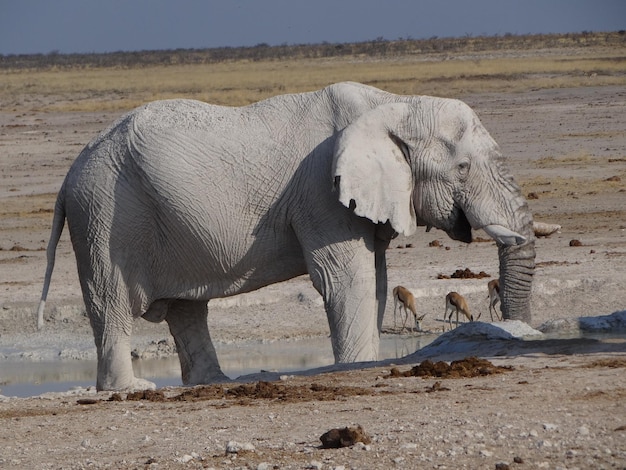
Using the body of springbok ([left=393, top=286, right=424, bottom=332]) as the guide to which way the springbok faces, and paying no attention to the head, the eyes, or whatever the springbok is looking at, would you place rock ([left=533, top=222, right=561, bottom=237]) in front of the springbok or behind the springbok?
in front

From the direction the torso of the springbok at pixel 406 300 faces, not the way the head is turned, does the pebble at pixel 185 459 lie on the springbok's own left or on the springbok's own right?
on the springbok's own right

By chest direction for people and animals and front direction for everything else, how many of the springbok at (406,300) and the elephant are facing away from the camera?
0

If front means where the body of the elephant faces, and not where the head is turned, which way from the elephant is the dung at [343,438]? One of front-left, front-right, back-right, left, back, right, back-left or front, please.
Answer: right

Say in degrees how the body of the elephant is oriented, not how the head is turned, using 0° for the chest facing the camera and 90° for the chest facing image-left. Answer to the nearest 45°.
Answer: approximately 270°

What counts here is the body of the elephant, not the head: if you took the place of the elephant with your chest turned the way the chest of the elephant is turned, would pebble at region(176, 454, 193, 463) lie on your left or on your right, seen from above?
on your right
